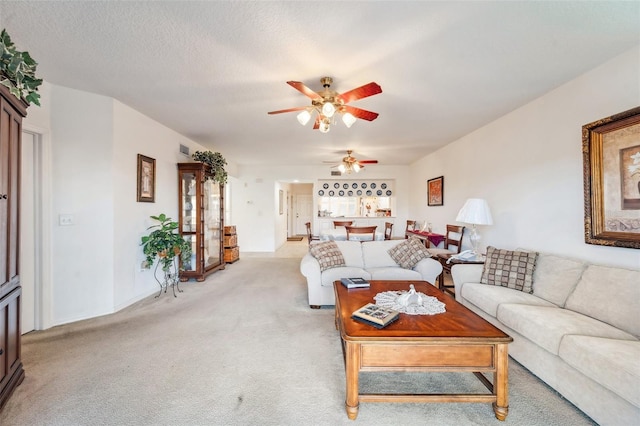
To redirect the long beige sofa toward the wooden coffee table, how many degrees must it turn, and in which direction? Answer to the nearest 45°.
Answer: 0° — it already faces it

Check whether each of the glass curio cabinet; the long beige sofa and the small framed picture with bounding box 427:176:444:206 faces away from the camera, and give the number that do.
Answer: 0

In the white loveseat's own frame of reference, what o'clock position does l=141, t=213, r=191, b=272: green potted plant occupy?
The green potted plant is roughly at 3 o'clock from the white loveseat.

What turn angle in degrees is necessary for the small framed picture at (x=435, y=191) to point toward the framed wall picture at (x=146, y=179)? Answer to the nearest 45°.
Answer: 0° — it already faces it

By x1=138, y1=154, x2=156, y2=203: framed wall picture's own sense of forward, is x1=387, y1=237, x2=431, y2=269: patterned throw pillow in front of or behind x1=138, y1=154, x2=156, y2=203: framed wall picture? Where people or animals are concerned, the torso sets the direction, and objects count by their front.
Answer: in front

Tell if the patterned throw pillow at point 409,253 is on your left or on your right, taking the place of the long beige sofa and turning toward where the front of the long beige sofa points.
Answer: on your right

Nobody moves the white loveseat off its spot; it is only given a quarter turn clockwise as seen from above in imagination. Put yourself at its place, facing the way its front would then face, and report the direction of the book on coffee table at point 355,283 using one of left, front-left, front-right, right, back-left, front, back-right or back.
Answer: left

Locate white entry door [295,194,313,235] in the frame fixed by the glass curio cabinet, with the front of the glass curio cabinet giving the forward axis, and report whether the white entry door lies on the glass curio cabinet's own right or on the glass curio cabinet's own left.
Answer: on the glass curio cabinet's own left

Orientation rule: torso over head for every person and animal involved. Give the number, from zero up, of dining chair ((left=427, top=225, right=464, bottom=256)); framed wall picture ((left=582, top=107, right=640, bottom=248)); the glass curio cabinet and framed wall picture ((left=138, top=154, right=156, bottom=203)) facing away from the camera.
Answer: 0

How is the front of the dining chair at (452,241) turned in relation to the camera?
facing the viewer and to the left of the viewer

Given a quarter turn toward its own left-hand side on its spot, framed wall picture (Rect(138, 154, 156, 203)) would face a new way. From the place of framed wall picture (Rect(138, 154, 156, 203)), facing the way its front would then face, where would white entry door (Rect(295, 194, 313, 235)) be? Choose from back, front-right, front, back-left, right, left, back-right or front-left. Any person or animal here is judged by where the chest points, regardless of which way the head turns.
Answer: front

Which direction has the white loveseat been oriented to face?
toward the camera

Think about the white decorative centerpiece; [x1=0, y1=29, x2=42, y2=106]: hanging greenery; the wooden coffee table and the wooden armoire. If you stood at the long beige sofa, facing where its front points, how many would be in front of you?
4

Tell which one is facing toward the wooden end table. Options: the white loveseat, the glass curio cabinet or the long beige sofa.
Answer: the glass curio cabinet

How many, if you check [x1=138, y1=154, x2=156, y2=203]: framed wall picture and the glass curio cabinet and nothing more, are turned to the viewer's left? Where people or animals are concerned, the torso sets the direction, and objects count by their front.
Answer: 0

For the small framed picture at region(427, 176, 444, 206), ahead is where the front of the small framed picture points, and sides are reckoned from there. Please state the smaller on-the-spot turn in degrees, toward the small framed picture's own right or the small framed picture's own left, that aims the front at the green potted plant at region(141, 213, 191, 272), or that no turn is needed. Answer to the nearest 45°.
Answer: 0° — it already faces it

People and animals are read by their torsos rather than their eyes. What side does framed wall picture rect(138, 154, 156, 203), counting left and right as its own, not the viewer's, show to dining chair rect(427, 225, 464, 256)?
front
